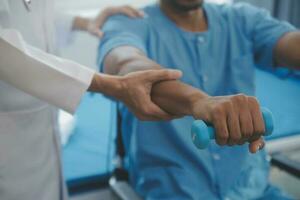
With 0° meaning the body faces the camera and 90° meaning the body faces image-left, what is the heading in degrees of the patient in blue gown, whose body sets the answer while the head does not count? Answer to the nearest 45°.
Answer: approximately 0°
